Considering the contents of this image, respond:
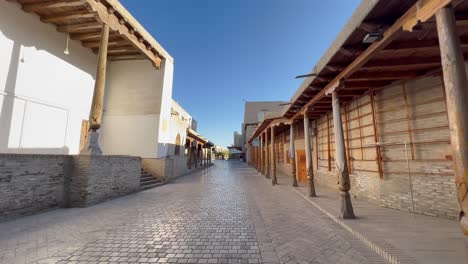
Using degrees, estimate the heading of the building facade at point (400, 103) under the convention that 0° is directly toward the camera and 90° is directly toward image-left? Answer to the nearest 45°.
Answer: approximately 45°

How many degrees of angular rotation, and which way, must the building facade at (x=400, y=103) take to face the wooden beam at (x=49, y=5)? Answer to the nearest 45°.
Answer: approximately 45° to its right

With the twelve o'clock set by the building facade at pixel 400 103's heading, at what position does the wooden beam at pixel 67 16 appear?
The wooden beam is roughly at 1 o'clock from the building facade.

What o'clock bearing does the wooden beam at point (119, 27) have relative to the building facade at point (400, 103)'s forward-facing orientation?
The wooden beam is roughly at 1 o'clock from the building facade.

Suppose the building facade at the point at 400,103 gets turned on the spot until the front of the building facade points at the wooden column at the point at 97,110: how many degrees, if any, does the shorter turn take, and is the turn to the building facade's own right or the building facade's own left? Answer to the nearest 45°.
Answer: approximately 45° to the building facade's own right

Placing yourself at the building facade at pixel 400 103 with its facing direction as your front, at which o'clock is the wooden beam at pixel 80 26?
The wooden beam is roughly at 1 o'clock from the building facade.
